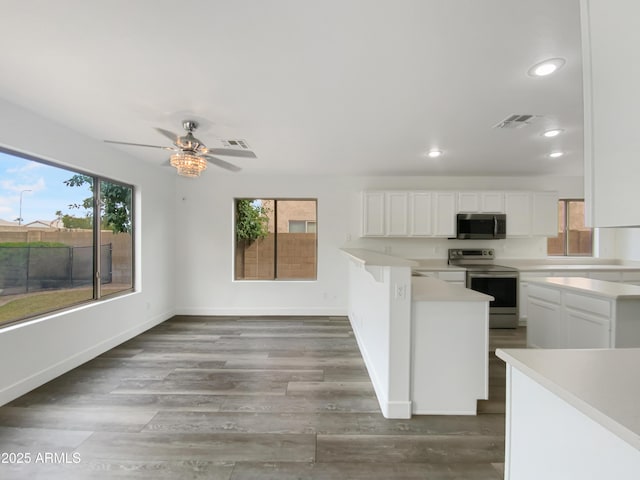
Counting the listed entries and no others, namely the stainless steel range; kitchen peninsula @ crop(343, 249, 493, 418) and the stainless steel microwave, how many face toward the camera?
2

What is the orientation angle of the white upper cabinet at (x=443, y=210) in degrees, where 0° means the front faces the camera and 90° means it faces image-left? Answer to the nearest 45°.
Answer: approximately 0°

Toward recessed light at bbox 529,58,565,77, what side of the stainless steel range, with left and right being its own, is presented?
front

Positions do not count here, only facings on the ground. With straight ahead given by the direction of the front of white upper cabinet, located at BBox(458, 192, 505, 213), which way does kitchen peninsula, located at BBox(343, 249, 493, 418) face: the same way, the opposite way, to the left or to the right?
to the left

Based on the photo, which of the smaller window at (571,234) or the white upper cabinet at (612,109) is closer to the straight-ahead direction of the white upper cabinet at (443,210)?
the white upper cabinet

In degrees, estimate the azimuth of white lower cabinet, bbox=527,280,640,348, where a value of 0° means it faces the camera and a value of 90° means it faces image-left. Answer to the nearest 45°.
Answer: approximately 45°

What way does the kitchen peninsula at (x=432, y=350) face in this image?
to the viewer's right

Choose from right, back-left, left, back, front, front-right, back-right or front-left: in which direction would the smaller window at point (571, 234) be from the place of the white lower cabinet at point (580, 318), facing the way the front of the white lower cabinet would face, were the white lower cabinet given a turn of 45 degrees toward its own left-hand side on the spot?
back

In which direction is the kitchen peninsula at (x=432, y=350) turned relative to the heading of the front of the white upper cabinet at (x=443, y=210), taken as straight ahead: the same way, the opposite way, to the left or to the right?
to the left

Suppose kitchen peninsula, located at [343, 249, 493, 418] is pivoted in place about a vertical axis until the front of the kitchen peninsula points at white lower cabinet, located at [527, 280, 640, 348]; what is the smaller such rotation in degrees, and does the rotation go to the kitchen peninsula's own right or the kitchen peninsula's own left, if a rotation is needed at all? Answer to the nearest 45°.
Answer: approximately 45° to the kitchen peninsula's own left

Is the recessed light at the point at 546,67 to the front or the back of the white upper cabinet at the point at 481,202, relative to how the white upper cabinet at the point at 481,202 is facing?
to the front

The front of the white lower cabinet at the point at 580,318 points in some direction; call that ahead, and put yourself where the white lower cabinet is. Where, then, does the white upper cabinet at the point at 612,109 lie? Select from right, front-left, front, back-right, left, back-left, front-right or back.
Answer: front-left
